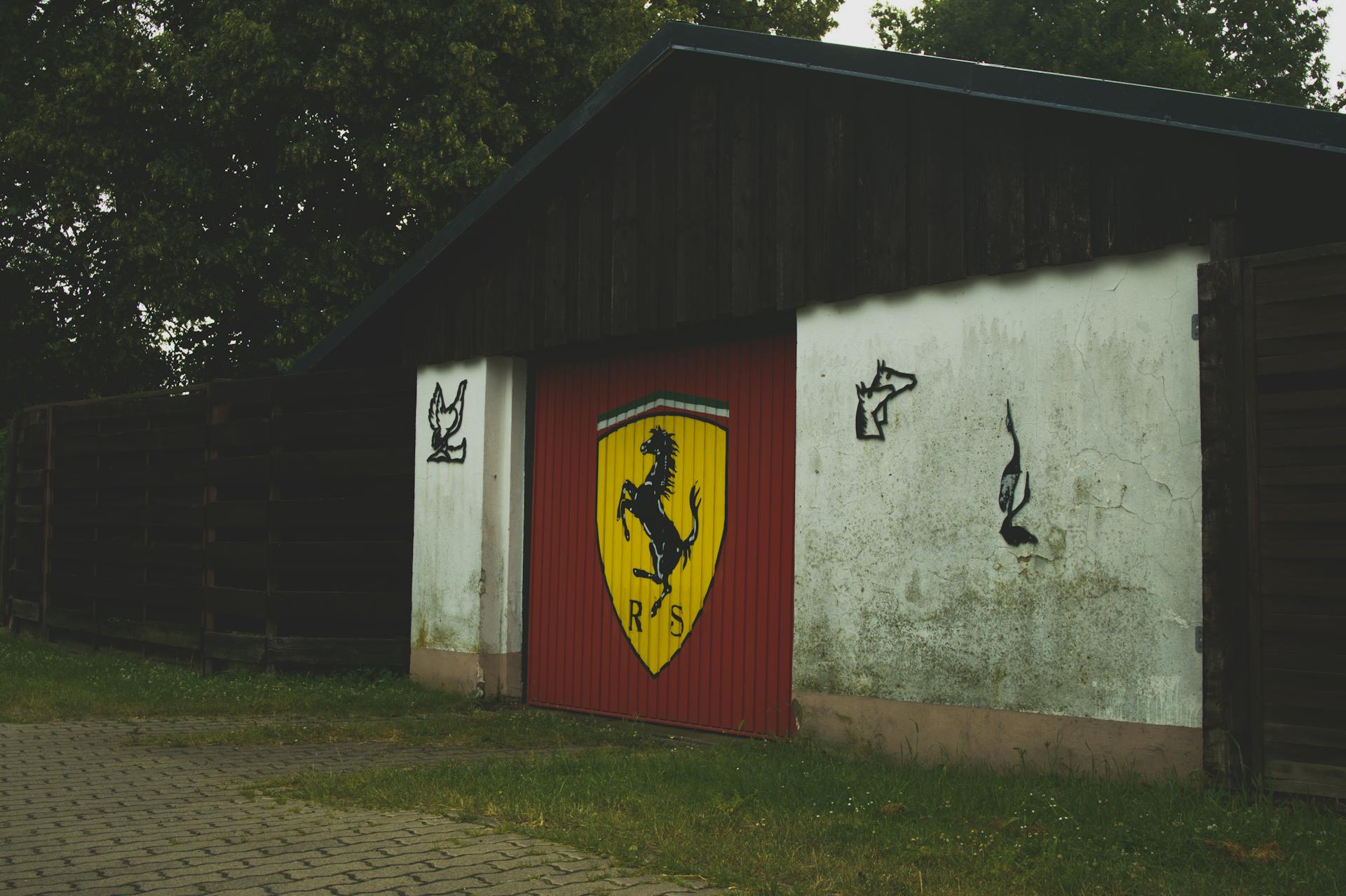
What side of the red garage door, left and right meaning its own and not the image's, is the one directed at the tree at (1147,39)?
back

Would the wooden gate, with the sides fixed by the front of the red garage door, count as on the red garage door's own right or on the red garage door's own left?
on the red garage door's own left

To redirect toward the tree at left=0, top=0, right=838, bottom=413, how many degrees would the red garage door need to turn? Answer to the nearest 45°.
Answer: approximately 90° to its right

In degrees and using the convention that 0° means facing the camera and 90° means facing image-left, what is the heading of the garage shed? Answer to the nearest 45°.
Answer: approximately 45°

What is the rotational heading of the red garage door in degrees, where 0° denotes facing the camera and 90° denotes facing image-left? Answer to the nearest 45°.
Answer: approximately 45°

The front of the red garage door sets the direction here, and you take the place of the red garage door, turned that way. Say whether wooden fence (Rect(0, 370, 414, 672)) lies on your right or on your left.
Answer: on your right

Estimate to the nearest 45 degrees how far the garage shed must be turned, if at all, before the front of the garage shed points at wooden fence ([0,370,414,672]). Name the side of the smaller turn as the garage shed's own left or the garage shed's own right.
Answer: approximately 90° to the garage shed's own right

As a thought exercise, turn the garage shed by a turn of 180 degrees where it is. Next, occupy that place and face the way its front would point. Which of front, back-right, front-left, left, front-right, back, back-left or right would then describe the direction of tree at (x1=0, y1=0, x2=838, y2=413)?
left

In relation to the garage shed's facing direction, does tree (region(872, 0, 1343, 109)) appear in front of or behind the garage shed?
behind
